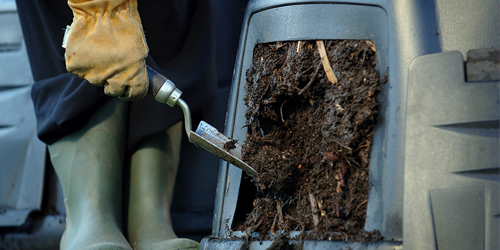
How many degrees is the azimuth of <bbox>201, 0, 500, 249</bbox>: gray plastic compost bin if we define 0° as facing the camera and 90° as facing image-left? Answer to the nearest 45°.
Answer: approximately 0°
